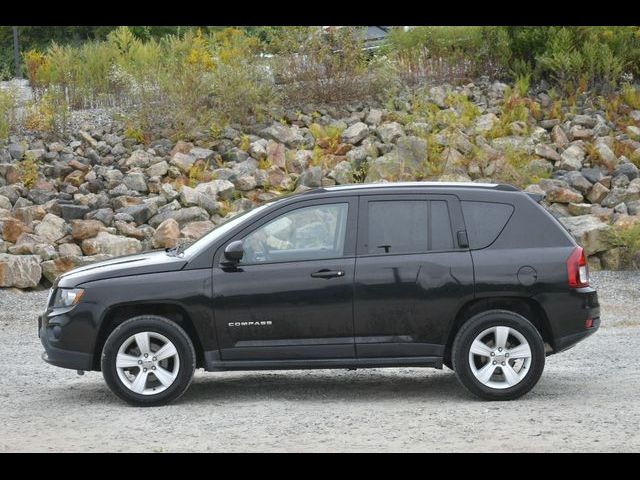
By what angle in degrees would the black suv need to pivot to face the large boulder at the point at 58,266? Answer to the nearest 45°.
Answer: approximately 45° to its right

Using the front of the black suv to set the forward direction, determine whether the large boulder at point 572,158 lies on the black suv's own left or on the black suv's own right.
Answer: on the black suv's own right

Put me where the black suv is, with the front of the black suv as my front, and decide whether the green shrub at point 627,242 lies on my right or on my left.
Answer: on my right

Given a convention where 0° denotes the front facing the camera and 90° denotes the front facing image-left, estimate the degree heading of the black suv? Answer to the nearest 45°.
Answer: approximately 90°

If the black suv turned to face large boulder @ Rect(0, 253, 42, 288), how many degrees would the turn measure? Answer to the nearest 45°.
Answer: approximately 45° to its right

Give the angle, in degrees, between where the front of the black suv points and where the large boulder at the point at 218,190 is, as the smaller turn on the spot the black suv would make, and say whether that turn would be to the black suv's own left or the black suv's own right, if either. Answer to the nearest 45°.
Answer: approximately 90° to the black suv's own right

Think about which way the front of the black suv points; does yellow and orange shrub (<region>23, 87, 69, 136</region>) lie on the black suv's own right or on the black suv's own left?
on the black suv's own right

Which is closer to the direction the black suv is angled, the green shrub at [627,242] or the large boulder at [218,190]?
the large boulder

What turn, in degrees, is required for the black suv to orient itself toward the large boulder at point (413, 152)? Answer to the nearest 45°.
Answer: approximately 90° to its right

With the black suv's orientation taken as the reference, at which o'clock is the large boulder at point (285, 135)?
The large boulder is roughly at 3 o'clock from the black suv.

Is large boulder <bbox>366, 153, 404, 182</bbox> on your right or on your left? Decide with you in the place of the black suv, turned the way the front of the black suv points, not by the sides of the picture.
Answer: on your right

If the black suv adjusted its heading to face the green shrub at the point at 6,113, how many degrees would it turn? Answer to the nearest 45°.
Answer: approximately 45° to its right
